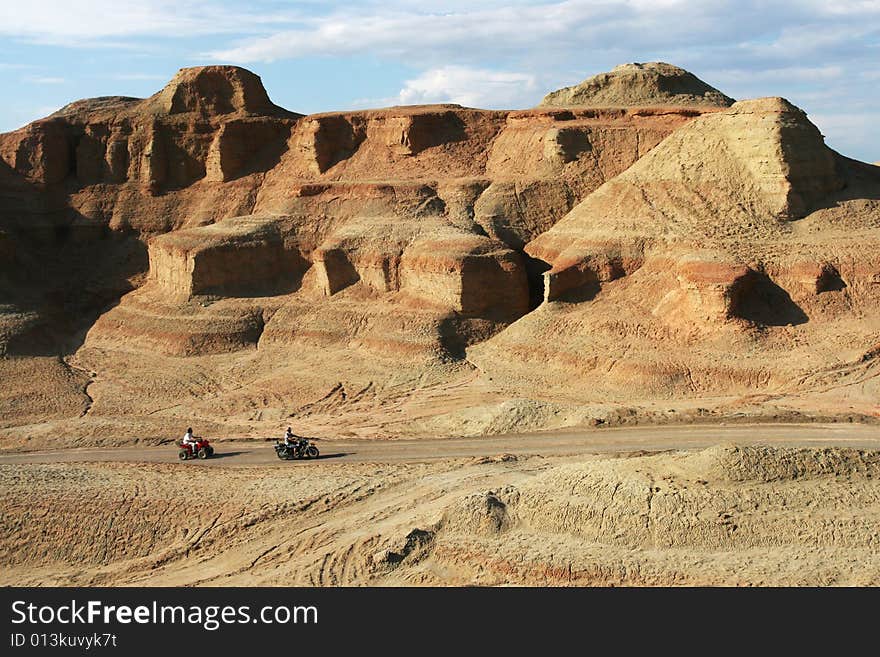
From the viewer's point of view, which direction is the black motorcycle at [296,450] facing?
to the viewer's right

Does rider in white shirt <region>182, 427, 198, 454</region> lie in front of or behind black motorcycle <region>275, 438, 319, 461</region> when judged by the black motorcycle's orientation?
behind

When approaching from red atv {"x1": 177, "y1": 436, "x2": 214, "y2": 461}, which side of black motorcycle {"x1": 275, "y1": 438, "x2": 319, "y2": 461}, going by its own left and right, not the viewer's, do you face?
back

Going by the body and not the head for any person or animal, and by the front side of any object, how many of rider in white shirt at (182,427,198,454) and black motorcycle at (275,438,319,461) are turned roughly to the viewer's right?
2

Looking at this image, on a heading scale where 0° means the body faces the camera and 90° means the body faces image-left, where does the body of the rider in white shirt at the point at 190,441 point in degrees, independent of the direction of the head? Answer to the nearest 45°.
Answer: approximately 270°
